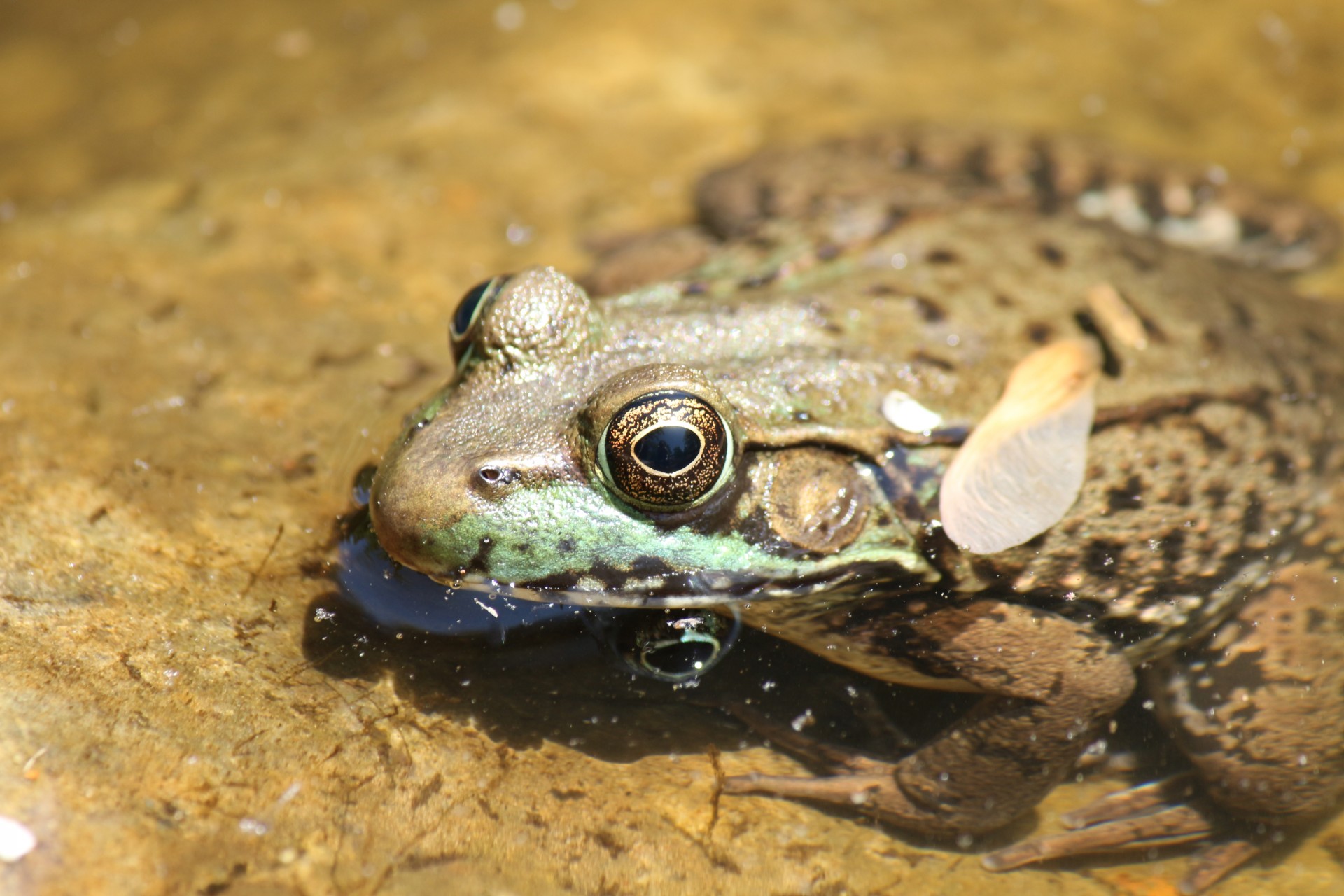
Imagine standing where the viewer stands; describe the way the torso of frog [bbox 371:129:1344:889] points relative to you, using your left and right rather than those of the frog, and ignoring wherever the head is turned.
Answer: facing the viewer and to the left of the viewer
